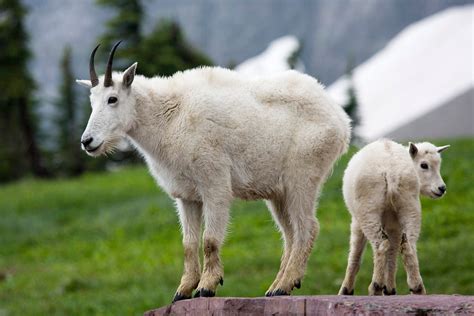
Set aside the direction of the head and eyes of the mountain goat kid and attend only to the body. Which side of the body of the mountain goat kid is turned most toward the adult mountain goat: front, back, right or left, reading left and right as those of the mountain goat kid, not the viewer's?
left

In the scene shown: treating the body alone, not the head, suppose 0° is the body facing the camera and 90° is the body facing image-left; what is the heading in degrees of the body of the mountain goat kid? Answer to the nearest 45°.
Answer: approximately 180°
